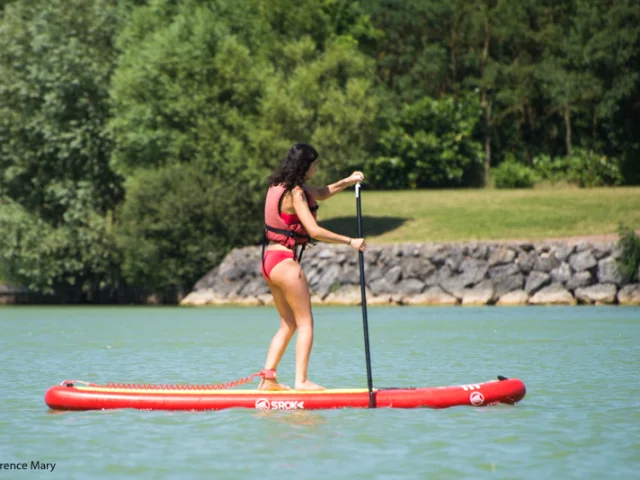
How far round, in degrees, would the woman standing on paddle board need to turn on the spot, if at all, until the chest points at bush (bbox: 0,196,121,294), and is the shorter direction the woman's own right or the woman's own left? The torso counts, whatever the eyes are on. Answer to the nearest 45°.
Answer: approximately 90° to the woman's own left

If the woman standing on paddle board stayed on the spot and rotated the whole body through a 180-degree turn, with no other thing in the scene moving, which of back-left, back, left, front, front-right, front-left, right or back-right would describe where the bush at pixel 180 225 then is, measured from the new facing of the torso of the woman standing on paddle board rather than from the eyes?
right

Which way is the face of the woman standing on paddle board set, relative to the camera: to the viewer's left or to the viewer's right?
to the viewer's right

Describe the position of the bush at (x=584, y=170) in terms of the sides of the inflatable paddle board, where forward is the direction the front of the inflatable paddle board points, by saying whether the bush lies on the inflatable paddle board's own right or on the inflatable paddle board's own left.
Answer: on the inflatable paddle board's own left

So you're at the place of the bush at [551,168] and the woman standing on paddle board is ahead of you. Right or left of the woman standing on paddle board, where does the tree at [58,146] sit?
right

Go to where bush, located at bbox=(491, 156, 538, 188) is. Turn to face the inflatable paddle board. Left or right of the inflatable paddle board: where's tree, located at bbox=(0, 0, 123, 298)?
right

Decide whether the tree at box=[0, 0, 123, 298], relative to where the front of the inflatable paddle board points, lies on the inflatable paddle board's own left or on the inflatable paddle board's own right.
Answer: on the inflatable paddle board's own left

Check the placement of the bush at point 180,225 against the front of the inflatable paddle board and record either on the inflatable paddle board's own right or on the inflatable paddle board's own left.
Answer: on the inflatable paddle board's own left

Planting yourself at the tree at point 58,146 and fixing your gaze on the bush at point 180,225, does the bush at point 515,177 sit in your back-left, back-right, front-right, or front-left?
front-left

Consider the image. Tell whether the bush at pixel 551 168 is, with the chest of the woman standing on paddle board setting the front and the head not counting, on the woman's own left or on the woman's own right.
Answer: on the woman's own left

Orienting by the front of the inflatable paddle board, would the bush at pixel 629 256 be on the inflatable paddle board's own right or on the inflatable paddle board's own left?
on the inflatable paddle board's own left

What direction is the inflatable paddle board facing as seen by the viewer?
to the viewer's right

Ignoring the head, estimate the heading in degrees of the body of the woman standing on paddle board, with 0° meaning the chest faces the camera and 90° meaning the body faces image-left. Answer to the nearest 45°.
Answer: approximately 270°

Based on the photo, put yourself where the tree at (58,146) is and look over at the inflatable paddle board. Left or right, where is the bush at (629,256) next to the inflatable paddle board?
left
